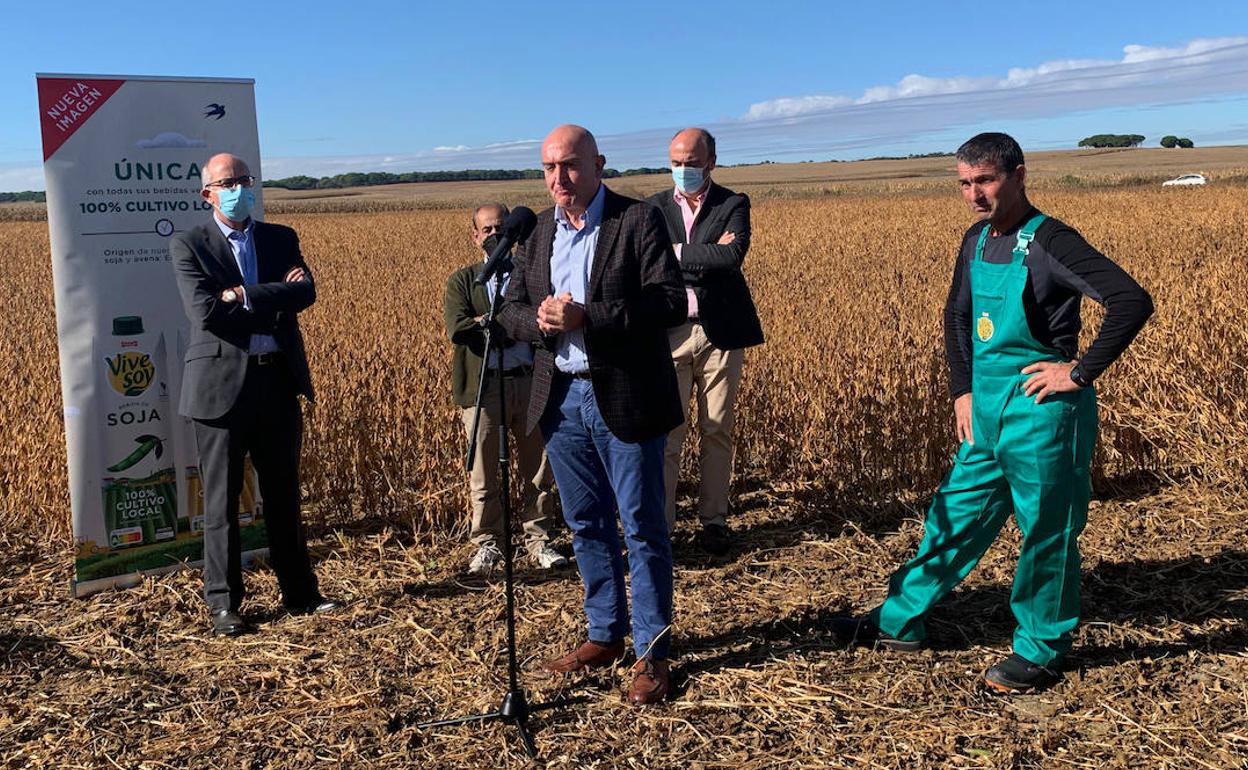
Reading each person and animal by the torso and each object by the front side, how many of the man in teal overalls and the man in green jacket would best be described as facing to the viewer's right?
0

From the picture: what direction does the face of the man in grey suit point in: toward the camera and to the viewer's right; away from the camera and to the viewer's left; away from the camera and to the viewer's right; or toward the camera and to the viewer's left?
toward the camera and to the viewer's right

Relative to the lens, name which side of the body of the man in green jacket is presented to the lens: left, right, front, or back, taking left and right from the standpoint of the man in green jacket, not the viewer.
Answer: front

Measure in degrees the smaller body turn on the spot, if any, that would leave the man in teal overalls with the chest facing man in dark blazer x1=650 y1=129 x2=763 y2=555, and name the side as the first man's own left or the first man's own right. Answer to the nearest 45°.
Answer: approximately 90° to the first man's own right

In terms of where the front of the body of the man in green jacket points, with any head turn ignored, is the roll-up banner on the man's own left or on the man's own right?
on the man's own right

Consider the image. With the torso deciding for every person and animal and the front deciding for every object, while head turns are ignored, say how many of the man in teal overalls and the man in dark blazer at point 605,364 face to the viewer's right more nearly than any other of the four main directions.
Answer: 0

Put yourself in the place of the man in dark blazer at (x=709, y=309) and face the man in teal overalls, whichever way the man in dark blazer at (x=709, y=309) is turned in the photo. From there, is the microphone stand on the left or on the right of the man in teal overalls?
right

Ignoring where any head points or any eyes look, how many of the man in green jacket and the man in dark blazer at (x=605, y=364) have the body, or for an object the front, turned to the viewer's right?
0

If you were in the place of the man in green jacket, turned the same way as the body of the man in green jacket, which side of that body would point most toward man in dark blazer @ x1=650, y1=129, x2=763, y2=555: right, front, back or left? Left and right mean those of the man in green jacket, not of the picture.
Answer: left

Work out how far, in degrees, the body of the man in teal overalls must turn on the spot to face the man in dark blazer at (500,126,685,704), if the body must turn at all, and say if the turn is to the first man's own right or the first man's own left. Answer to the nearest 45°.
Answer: approximately 45° to the first man's own right

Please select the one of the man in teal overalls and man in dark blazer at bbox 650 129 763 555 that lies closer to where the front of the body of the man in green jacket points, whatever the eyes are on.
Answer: the man in teal overalls

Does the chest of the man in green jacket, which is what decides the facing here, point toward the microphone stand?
yes
